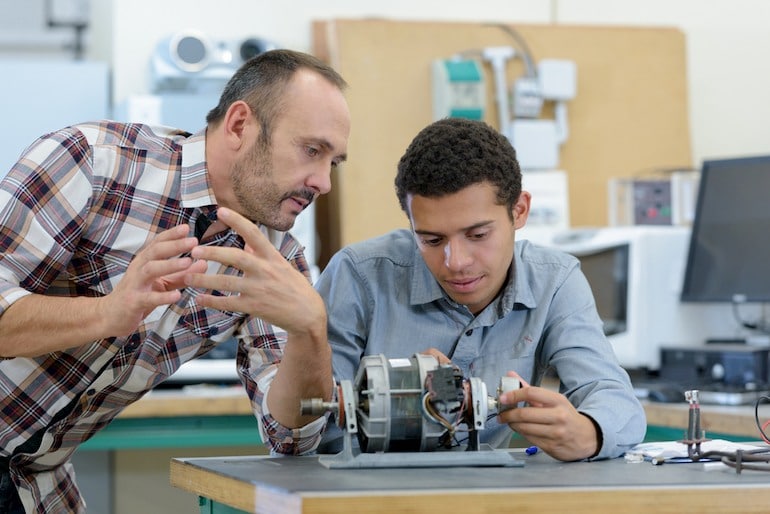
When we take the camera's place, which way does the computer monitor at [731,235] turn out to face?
facing the viewer and to the left of the viewer

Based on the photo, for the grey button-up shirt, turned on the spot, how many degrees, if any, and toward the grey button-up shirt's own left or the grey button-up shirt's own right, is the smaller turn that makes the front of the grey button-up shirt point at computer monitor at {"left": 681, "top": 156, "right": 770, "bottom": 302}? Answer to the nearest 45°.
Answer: approximately 135° to the grey button-up shirt's own left

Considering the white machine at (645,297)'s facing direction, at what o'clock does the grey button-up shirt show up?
The grey button-up shirt is roughly at 11 o'clock from the white machine.

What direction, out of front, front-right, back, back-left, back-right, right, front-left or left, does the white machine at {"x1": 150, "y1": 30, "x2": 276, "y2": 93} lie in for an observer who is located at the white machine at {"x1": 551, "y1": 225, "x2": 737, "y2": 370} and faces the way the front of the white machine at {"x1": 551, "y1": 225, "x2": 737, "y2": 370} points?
front-right

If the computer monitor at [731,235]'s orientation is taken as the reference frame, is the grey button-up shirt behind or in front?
in front

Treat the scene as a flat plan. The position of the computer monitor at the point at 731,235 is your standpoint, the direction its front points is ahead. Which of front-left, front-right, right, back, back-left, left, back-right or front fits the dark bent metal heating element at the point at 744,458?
front-left

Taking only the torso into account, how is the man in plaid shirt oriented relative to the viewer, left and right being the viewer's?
facing the viewer and to the right of the viewer

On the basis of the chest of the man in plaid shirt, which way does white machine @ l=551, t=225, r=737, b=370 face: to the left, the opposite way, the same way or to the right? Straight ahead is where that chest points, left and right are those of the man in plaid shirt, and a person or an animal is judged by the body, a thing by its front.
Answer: to the right

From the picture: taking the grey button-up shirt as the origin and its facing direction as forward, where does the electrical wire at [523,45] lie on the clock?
The electrical wire is roughly at 6 o'clock from the grey button-up shirt.
